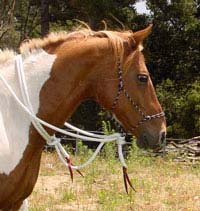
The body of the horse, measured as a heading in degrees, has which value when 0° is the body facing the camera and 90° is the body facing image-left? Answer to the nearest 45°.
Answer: approximately 270°
